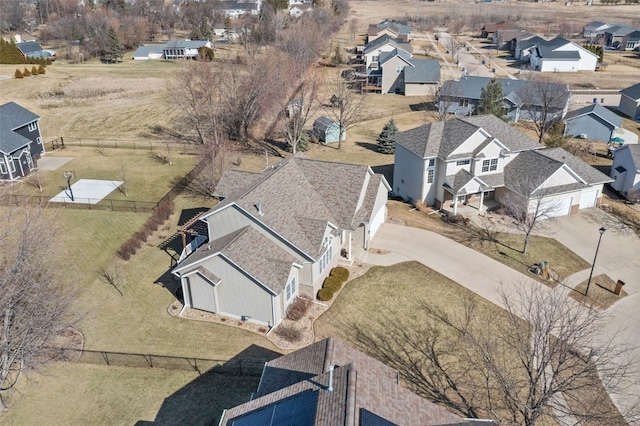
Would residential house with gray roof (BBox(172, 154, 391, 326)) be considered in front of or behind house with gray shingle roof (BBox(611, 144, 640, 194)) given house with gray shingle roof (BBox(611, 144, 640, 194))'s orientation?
in front

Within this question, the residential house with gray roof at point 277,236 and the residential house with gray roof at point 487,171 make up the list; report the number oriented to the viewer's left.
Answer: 0

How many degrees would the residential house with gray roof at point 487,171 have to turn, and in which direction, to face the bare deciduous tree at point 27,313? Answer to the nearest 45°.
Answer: approximately 90° to its right

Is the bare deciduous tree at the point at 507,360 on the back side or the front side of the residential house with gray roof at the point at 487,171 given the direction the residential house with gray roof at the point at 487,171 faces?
on the front side

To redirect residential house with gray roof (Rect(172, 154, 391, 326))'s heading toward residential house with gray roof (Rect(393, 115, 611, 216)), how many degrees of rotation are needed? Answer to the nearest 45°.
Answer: approximately 90° to its left

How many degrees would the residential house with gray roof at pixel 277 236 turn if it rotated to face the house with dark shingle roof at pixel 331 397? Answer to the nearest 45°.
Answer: approximately 45° to its right

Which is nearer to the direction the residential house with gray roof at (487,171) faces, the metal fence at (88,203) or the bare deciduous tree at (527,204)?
the bare deciduous tree

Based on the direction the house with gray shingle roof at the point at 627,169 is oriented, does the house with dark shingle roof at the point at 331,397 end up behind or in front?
in front

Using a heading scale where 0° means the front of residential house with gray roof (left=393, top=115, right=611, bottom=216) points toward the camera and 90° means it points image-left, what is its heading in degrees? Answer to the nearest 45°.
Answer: approximately 315°

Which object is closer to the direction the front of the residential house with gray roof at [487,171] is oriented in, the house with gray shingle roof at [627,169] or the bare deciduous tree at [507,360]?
the bare deciduous tree

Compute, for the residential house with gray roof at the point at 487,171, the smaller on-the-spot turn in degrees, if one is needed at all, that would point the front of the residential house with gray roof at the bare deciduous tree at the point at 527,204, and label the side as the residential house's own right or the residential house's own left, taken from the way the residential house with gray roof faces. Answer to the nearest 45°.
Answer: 0° — it already faces it

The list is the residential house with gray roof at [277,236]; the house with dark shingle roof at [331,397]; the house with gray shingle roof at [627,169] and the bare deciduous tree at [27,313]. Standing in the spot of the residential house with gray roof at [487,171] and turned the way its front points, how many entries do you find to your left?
1

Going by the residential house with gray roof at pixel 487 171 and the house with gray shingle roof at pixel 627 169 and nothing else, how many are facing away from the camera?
0
